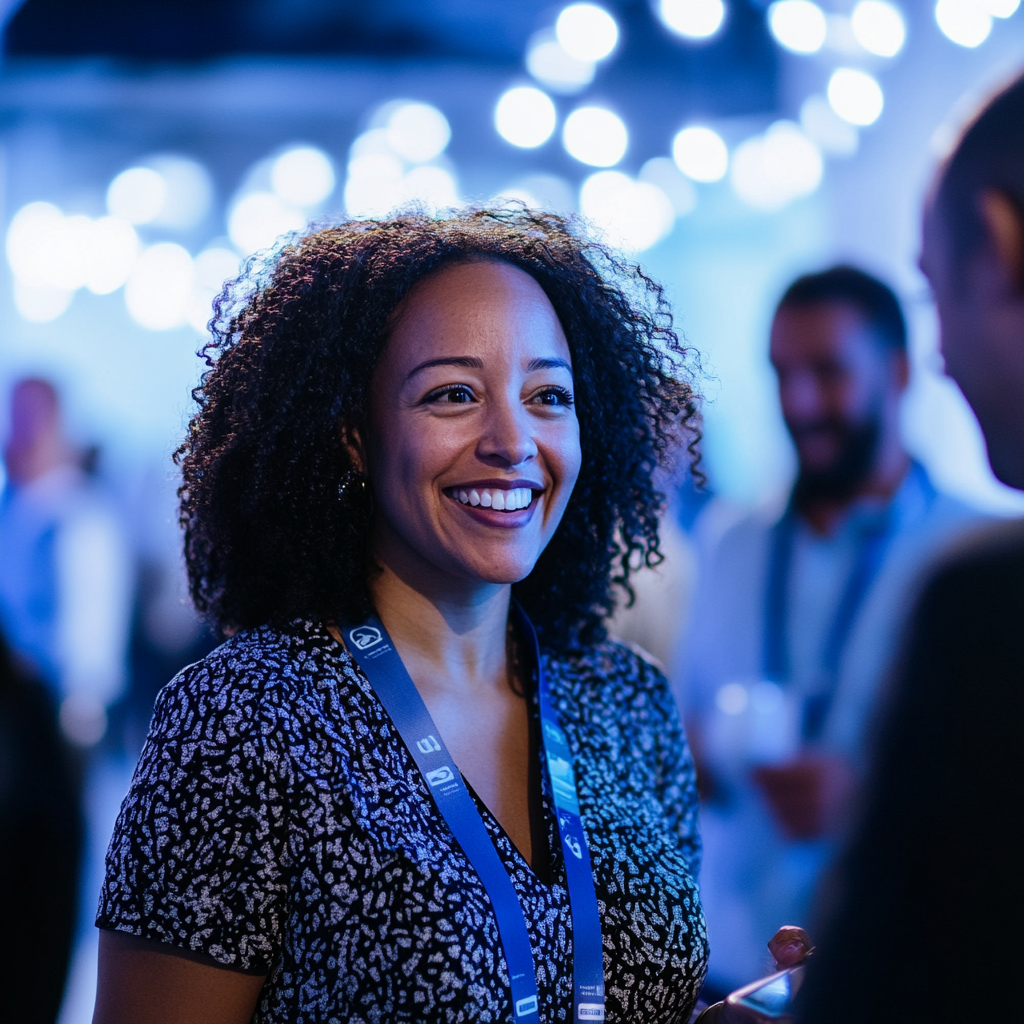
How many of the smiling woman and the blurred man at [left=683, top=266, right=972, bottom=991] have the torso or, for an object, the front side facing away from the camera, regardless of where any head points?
0

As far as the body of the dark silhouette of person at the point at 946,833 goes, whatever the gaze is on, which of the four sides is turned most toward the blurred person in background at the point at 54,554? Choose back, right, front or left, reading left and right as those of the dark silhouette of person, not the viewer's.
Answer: front

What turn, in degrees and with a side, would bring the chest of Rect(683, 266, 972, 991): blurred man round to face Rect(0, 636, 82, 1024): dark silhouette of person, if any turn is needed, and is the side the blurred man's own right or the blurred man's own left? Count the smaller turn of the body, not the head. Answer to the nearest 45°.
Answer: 0° — they already face them

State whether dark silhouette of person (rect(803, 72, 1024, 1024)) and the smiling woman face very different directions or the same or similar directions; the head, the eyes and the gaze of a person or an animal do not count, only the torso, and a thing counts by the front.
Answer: very different directions

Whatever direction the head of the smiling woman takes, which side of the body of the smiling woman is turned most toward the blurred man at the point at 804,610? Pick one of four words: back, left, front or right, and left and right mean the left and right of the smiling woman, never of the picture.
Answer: left

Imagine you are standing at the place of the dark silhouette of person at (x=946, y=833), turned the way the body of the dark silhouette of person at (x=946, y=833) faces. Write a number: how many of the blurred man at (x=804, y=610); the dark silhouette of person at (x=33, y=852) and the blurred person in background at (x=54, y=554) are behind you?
0

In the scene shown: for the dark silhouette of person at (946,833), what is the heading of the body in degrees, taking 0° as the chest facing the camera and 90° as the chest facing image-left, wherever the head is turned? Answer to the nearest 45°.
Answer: approximately 135°

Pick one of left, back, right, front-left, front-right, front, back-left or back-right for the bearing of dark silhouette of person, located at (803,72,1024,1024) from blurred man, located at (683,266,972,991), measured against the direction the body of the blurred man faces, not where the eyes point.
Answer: front-left

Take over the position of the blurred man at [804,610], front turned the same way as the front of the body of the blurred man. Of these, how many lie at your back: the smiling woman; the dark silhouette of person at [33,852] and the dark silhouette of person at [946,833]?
0

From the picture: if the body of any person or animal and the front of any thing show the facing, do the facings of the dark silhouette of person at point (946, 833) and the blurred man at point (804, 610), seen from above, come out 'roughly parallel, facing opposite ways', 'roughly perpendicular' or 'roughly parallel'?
roughly perpendicular

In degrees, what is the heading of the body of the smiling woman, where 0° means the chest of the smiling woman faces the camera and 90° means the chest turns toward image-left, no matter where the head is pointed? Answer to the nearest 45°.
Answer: approximately 315°

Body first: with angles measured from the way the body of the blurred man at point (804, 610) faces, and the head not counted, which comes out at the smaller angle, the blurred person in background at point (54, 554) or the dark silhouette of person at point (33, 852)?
the dark silhouette of person

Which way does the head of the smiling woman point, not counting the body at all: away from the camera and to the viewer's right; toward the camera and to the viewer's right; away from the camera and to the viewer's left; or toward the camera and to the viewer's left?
toward the camera and to the viewer's right

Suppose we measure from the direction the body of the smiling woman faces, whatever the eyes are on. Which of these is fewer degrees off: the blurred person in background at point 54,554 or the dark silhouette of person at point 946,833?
the dark silhouette of person
